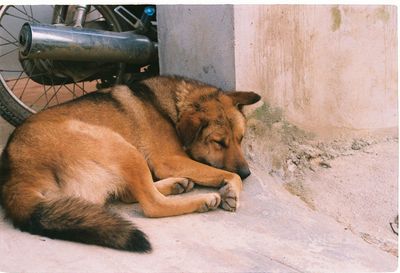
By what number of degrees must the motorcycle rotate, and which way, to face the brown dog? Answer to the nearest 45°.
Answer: approximately 90° to its right

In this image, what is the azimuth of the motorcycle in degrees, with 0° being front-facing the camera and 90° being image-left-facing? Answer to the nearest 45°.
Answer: approximately 270°
